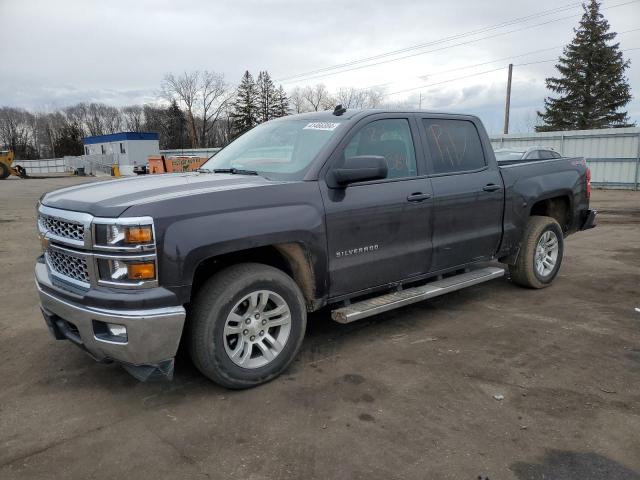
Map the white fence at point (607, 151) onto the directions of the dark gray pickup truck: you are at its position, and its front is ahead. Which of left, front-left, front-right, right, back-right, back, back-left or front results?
back

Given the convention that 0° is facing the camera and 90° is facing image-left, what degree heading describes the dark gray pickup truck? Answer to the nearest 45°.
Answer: approximately 45°

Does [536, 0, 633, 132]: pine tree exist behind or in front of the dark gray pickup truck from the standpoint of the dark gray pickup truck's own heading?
behind

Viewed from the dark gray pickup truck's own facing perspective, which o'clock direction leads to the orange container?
The orange container is roughly at 4 o'clock from the dark gray pickup truck.
